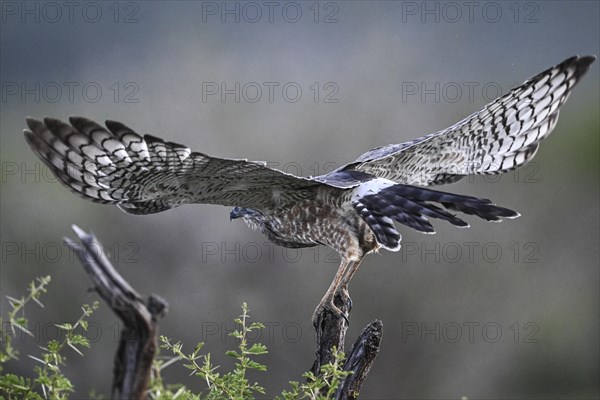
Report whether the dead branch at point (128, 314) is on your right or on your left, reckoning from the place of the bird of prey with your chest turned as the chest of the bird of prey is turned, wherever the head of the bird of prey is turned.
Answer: on your left

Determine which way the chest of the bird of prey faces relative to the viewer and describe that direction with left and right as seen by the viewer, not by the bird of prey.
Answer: facing away from the viewer and to the left of the viewer
